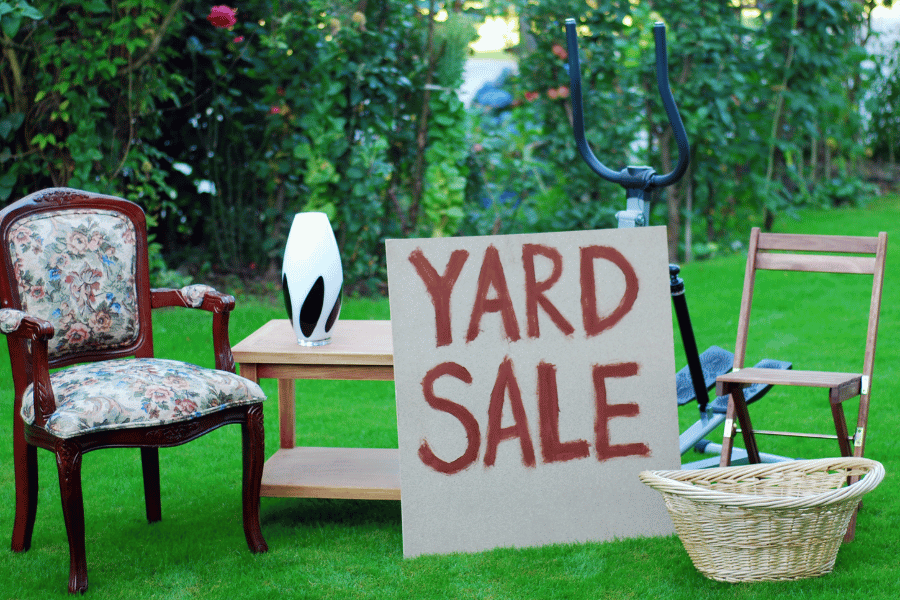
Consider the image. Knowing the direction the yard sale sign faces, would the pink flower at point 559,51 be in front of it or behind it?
behind

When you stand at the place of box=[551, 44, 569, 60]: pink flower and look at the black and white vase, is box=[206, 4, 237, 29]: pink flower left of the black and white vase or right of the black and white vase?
right

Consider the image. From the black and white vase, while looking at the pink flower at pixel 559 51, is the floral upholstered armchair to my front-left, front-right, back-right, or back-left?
back-left

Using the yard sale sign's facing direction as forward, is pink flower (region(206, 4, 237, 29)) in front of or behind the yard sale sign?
behind

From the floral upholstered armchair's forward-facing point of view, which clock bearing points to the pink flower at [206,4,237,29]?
The pink flower is roughly at 8 o'clock from the floral upholstered armchair.

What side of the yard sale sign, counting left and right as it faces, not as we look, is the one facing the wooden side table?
right

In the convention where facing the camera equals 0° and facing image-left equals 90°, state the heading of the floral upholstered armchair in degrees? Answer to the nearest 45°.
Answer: approximately 315°

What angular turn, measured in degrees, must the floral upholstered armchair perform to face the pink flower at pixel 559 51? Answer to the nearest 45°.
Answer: approximately 90° to its left

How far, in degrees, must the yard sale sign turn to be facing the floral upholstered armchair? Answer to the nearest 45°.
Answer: approximately 90° to its right

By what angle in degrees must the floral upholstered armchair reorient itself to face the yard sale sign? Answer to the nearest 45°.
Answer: approximately 45° to its left

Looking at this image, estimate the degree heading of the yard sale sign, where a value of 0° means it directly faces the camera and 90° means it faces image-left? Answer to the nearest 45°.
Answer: approximately 0°
